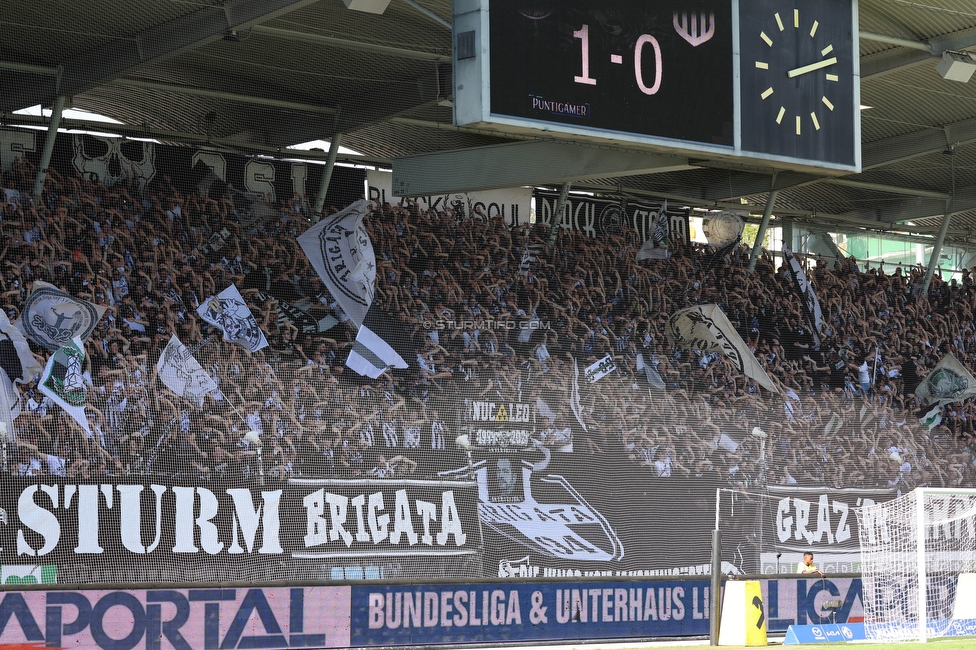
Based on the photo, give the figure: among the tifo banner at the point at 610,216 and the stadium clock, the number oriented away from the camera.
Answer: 0

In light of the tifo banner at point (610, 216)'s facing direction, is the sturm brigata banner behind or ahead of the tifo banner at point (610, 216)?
ahead

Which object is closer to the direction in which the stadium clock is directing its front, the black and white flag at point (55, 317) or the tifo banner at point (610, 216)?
the black and white flag

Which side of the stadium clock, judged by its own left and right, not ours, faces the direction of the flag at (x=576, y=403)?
right

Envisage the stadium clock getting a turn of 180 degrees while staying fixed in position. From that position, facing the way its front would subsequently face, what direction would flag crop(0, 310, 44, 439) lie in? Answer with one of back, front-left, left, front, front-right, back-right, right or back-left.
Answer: back-left

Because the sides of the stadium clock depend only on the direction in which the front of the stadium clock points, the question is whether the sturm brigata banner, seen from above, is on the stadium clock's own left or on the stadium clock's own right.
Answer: on the stadium clock's own right
